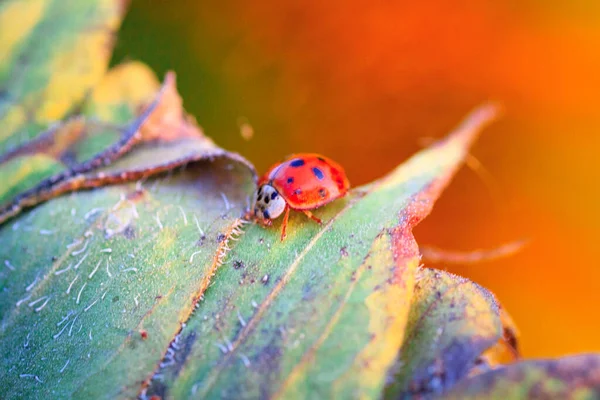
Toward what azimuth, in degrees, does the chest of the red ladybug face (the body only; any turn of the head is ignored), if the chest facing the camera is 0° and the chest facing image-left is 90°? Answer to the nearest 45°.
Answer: approximately 45°
